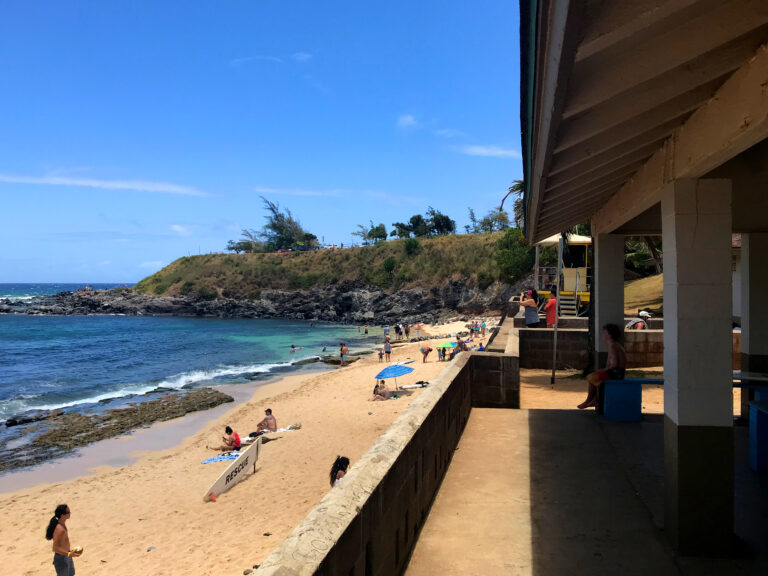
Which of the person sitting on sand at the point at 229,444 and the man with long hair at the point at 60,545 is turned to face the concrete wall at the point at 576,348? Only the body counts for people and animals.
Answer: the man with long hair

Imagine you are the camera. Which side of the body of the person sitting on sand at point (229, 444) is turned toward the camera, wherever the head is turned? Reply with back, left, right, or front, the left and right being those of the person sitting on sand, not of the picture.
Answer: left

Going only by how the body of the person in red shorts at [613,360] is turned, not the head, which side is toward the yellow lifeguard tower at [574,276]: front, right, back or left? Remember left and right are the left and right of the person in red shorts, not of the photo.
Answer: right

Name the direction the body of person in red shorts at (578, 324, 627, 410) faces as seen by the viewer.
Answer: to the viewer's left

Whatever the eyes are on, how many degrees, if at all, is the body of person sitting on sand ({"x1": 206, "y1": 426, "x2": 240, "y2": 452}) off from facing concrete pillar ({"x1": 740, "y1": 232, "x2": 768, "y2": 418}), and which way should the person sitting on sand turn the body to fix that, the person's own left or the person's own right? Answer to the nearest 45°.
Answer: approximately 135° to the person's own left

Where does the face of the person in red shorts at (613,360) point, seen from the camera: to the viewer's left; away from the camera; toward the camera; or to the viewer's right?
to the viewer's left

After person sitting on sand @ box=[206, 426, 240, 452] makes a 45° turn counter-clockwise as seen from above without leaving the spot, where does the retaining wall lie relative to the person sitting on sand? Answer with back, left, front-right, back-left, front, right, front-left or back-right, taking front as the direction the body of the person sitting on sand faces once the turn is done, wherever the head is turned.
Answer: front-left

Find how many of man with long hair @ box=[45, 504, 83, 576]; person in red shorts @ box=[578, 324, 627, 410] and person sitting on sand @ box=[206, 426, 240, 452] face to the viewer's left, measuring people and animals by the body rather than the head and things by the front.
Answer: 2

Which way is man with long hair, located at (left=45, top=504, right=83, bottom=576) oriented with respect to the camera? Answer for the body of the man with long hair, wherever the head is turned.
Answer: to the viewer's right

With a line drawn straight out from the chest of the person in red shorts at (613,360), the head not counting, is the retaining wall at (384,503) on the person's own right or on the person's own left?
on the person's own left
